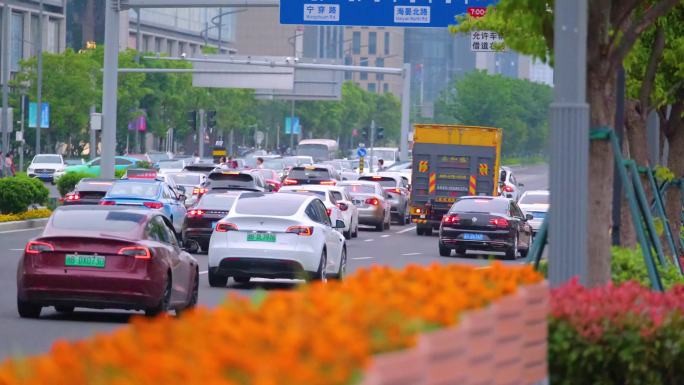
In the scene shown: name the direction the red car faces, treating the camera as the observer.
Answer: facing away from the viewer and to the right of the viewer

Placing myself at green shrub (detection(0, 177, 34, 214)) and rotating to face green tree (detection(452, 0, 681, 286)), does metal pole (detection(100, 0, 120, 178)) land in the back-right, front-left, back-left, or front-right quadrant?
back-left

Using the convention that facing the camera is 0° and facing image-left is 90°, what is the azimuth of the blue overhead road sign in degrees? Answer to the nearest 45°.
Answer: approximately 0°

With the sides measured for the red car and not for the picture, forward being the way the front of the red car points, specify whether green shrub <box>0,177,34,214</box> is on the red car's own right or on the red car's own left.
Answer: on the red car's own left

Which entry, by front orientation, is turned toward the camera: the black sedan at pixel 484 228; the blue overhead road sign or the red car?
the blue overhead road sign

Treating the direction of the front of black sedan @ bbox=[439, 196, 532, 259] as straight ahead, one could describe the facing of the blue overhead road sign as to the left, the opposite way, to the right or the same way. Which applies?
the opposite way

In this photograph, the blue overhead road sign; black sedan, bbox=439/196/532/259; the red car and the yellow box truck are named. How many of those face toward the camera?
1

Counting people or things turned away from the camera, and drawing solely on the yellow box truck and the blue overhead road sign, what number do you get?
1

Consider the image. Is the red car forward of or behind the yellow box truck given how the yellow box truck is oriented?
behind

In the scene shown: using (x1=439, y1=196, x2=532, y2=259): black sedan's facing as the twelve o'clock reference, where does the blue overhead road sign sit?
The blue overhead road sign is roughly at 11 o'clock from the black sedan.

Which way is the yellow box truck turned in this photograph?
away from the camera

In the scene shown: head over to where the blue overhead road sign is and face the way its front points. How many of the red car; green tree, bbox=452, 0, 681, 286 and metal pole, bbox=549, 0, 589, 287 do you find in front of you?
3

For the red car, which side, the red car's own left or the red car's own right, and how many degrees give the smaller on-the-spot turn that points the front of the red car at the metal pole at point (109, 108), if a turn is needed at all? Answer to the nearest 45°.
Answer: approximately 45° to the red car's own left

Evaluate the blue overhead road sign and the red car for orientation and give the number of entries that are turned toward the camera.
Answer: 1

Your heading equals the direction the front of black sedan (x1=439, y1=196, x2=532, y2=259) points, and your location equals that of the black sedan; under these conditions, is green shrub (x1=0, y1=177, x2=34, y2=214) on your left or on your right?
on your left
